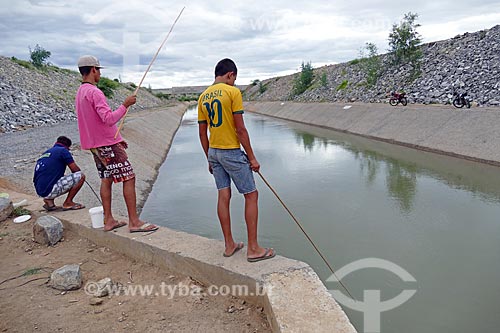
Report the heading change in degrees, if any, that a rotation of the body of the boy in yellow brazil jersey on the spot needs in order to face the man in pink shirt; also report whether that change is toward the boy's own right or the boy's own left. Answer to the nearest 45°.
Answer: approximately 90° to the boy's own left

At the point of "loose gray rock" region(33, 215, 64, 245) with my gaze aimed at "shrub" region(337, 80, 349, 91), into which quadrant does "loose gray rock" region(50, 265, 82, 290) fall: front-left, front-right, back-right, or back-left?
back-right

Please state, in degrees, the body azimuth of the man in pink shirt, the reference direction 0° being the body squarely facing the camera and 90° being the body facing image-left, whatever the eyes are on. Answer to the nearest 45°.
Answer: approximately 225°

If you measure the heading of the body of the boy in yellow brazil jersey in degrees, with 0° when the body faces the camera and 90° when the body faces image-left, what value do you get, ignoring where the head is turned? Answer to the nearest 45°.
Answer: approximately 225°

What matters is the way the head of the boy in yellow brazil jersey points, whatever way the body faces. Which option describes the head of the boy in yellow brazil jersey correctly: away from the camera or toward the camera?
away from the camera
